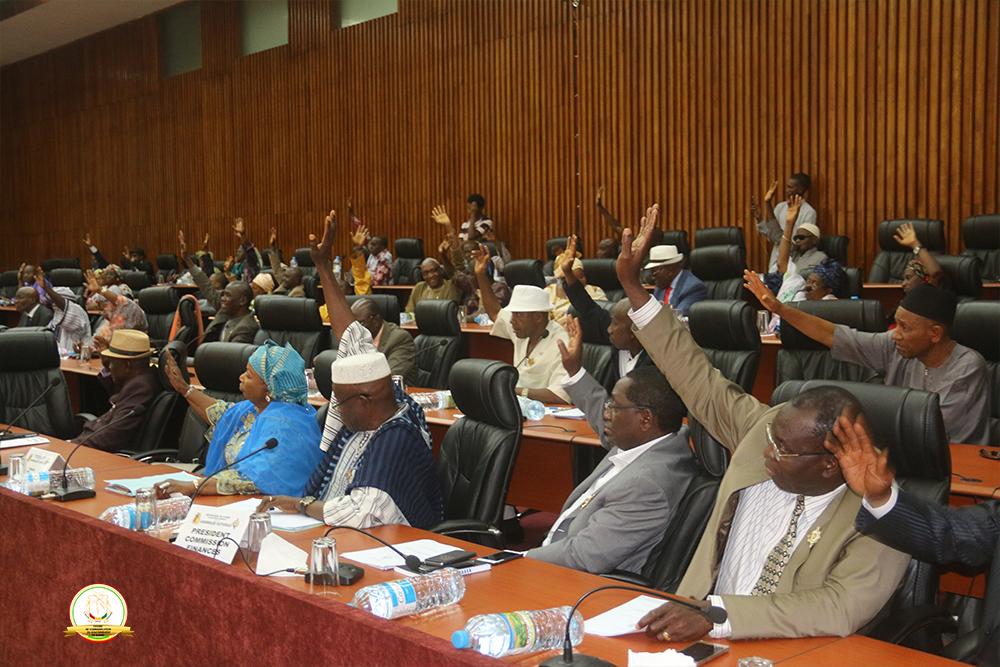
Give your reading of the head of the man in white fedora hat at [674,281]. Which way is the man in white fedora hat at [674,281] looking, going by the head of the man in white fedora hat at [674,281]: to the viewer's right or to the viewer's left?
to the viewer's left

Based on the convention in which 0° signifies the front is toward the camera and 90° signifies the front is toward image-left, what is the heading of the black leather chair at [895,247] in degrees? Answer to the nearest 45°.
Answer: approximately 45°

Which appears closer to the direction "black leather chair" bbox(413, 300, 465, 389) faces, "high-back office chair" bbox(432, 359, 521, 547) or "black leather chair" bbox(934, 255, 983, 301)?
the high-back office chair

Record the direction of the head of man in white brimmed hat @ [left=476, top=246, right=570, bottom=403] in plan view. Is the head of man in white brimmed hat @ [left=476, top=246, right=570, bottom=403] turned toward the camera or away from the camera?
toward the camera

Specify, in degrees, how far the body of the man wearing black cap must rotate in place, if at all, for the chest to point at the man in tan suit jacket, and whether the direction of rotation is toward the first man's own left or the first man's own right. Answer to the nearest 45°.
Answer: approximately 45° to the first man's own left

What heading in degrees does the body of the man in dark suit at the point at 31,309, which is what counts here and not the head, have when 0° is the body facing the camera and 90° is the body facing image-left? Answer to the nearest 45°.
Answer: approximately 45°

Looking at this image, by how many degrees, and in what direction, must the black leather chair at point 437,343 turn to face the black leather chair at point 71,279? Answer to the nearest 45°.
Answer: approximately 90° to its right

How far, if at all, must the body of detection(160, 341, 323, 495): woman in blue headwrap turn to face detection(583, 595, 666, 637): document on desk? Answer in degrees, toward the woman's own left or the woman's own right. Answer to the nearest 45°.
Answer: approximately 90° to the woman's own left

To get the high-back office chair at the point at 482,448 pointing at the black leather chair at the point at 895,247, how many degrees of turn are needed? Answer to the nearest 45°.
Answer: approximately 180°

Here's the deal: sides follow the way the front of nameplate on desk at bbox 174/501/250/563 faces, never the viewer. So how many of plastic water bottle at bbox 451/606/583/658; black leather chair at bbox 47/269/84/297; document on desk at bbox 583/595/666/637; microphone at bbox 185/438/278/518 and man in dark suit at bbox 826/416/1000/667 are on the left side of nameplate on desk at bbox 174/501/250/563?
3

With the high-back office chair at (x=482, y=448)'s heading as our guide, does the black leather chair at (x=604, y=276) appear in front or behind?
behind

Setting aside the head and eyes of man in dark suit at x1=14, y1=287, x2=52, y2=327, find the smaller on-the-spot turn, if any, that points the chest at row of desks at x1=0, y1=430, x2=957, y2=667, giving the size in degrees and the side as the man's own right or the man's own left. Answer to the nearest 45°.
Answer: approximately 45° to the man's own left

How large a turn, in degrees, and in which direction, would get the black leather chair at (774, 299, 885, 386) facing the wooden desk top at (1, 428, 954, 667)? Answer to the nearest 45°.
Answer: approximately 45° to its left

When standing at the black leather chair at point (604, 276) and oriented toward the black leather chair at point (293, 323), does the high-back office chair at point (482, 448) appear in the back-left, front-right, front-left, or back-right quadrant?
front-left

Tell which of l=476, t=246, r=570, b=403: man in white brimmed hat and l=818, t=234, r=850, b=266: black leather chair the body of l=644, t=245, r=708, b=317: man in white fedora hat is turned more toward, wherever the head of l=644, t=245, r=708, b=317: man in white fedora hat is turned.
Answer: the man in white brimmed hat

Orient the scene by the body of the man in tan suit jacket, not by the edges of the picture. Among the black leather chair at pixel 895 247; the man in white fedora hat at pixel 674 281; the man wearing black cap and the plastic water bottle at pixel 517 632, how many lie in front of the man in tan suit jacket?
1

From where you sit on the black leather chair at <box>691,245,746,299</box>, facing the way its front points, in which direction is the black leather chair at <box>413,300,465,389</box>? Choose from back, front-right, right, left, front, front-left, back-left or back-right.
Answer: front
